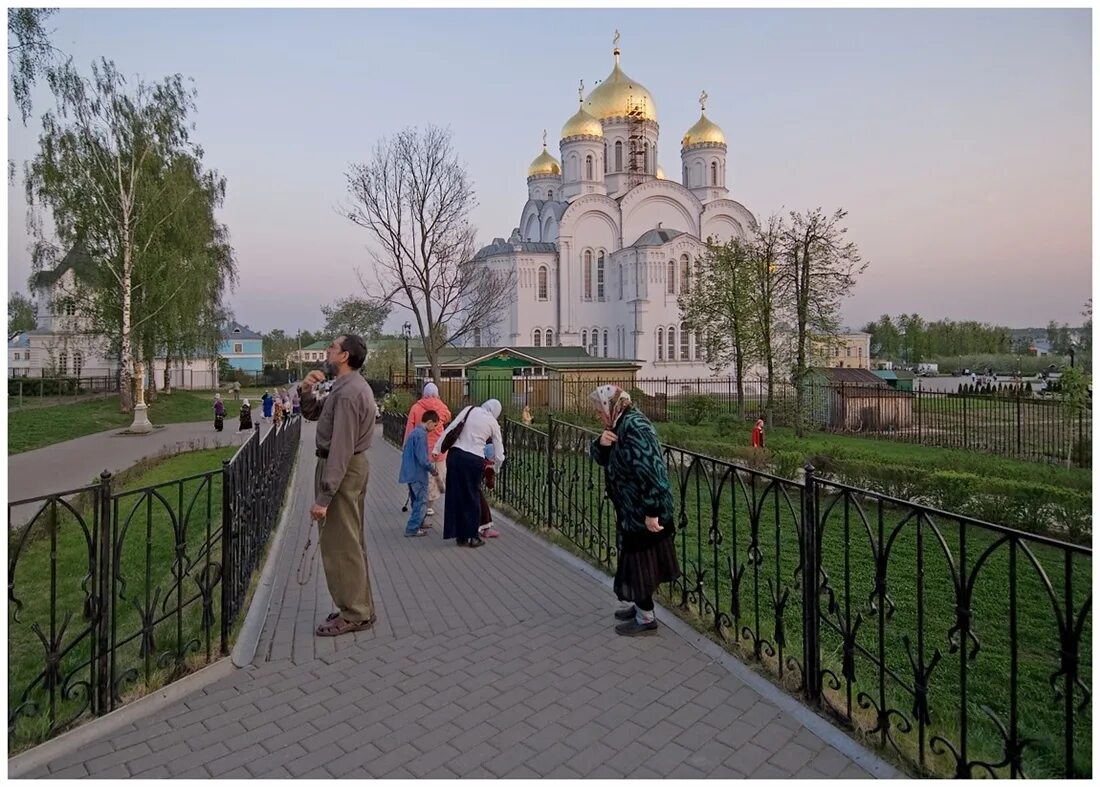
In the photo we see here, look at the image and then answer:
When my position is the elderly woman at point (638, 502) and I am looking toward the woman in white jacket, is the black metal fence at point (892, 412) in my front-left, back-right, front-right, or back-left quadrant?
front-right

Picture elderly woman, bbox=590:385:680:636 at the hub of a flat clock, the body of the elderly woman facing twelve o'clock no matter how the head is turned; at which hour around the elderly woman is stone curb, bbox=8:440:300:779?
The stone curb is roughly at 11 o'clock from the elderly woman.

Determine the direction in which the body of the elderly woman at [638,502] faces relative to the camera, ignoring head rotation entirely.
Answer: to the viewer's left

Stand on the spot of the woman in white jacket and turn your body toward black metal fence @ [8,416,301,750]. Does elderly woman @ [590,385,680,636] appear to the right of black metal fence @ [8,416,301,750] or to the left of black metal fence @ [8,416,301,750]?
left

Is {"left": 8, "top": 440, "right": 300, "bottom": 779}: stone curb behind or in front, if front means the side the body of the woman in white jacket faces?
behind

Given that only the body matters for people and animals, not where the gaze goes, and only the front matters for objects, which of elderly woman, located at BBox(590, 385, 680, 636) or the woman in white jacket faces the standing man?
the elderly woman

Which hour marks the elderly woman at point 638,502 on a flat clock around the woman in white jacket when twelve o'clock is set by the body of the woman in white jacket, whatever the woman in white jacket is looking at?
The elderly woman is roughly at 4 o'clock from the woman in white jacket.

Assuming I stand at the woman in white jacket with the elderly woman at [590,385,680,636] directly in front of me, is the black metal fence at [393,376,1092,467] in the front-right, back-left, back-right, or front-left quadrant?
back-left

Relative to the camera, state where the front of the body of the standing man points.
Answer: to the viewer's left

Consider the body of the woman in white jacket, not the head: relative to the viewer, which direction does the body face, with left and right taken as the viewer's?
facing away from the viewer and to the right of the viewer

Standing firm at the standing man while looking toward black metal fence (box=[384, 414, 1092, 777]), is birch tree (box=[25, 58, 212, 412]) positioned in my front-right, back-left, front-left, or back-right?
back-left

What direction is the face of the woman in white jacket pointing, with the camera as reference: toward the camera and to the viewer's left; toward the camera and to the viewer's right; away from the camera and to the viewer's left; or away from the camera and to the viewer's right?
away from the camera and to the viewer's right
